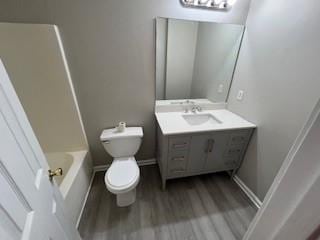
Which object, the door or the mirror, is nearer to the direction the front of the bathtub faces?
the mirror

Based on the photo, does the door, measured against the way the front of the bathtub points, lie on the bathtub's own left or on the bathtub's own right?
on the bathtub's own right

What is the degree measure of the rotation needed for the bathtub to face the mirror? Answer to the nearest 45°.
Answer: approximately 45° to its left

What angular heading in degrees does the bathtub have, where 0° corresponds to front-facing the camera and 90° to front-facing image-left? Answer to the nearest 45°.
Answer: approximately 315°

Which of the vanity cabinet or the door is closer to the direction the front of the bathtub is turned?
the vanity cabinet
